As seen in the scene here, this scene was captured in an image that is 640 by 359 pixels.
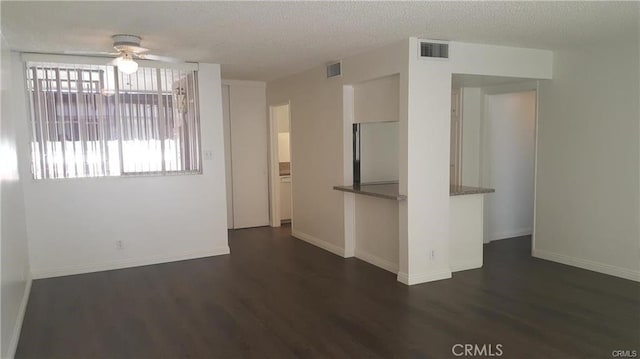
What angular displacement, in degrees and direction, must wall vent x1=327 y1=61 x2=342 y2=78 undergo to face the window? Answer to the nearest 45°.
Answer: approximately 45° to its right

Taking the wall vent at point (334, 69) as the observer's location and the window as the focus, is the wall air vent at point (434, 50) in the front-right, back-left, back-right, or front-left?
back-left

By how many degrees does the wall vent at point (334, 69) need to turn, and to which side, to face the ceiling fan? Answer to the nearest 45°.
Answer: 0° — it already faces it

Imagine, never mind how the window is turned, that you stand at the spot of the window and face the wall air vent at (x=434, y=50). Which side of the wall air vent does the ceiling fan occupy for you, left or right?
right

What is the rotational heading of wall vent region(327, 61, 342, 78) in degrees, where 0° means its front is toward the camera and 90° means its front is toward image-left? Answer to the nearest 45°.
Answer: approximately 45°

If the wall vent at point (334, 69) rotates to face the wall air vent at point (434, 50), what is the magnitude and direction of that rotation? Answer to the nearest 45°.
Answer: approximately 90° to its left
